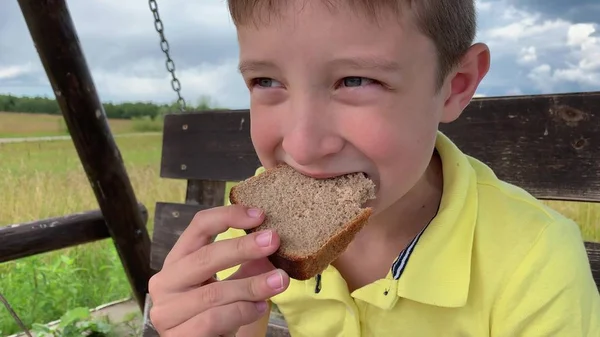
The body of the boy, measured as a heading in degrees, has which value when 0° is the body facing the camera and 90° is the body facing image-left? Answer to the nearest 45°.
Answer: approximately 45°

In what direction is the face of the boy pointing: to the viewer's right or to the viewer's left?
to the viewer's left

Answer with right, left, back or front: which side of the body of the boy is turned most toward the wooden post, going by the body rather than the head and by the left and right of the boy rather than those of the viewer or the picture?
right
